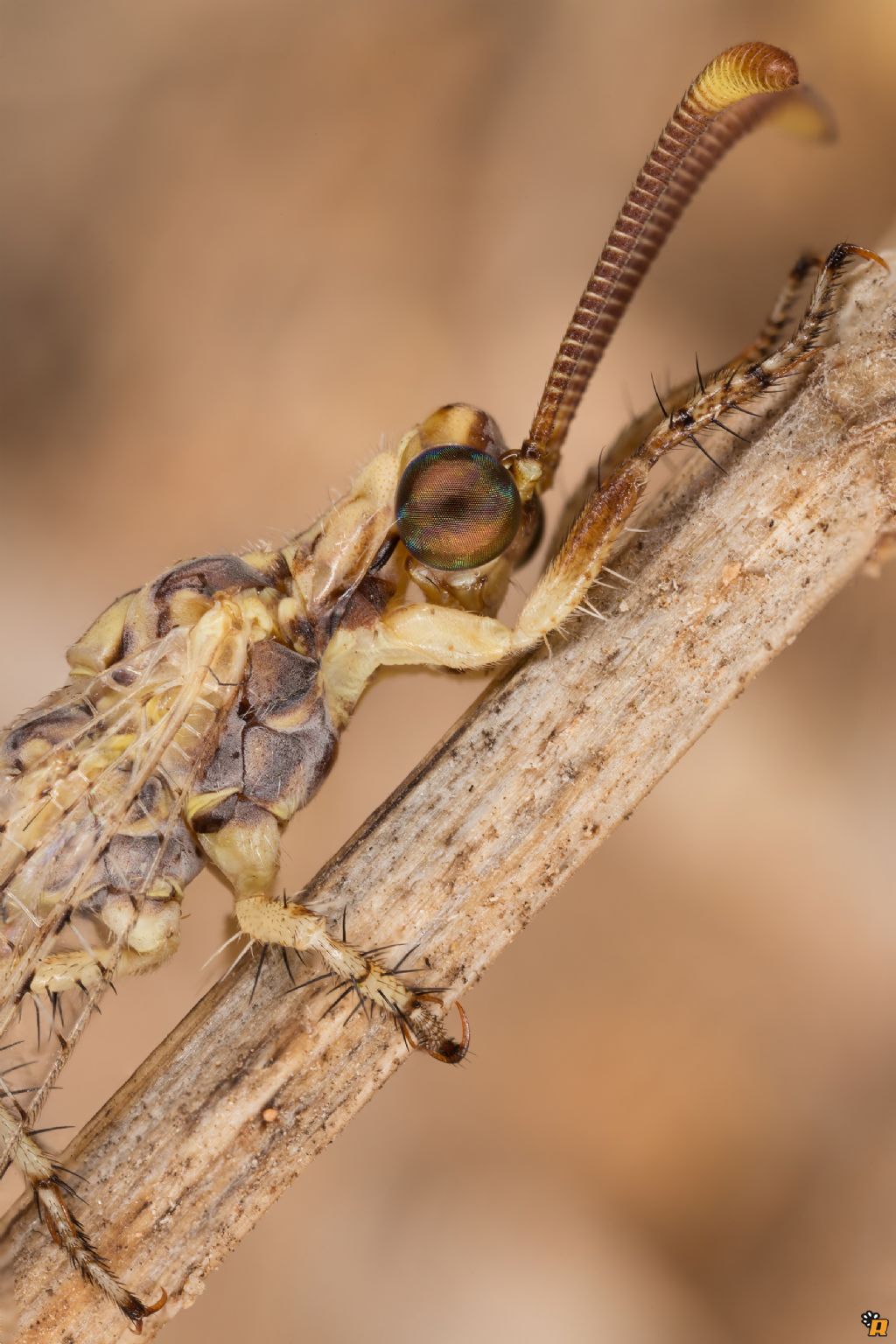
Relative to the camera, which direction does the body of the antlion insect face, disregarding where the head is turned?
to the viewer's right
